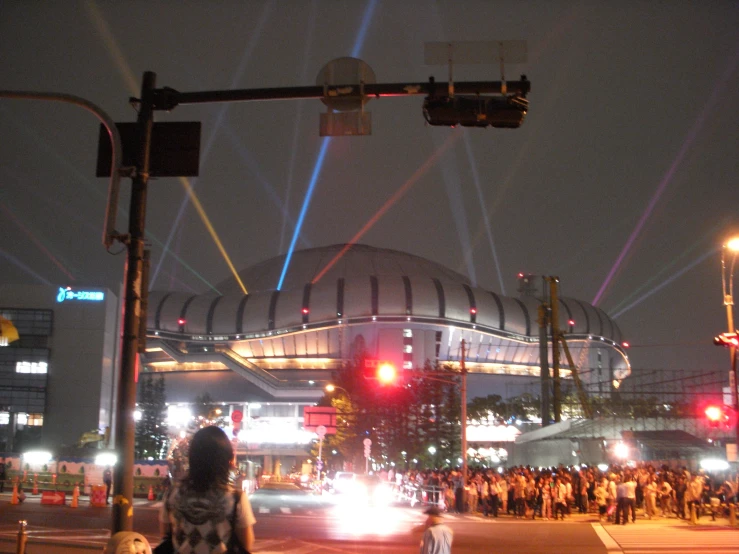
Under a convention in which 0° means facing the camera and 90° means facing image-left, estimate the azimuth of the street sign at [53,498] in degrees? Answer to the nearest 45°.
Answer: approximately 0°

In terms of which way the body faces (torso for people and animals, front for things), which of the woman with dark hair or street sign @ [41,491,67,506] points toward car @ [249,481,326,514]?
the woman with dark hair

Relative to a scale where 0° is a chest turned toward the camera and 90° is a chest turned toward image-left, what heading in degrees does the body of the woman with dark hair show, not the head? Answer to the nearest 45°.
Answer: approximately 180°

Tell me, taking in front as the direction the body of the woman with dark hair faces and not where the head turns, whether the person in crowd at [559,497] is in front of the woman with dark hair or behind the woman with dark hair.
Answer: in front

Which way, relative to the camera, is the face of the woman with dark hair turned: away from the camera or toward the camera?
away from the camera
